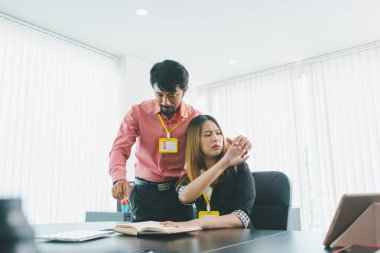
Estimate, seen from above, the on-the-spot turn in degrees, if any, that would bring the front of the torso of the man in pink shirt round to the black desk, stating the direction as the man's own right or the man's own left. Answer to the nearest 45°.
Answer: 0° — they already face it

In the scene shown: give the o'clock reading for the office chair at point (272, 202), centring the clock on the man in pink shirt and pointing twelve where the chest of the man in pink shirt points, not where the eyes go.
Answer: The office chair is roughly at 9 o'clock from the man in pink shirt.

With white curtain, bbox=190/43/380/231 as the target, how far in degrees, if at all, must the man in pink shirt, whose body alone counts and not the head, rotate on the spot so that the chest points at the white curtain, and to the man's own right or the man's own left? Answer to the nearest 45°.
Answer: approximately 135° to the man's own left

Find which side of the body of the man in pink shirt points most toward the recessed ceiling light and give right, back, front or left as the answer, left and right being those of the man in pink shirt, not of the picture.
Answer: back

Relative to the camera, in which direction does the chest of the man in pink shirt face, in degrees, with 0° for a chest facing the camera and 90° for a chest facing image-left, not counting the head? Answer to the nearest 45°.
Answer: approximately 0°

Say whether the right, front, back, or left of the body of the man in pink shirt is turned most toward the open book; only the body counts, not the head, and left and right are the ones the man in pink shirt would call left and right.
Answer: front
